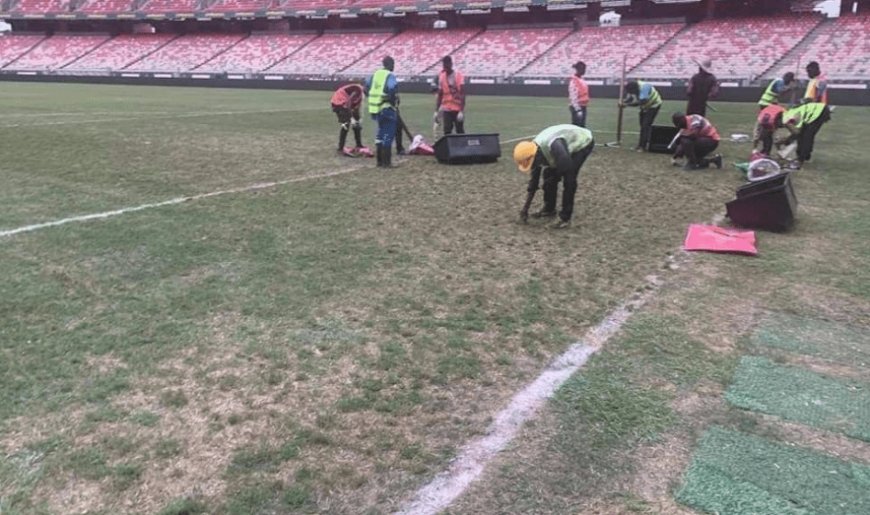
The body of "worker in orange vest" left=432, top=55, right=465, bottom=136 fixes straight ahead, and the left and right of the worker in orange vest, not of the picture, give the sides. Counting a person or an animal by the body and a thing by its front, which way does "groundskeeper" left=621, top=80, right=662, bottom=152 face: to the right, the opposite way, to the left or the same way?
to the right

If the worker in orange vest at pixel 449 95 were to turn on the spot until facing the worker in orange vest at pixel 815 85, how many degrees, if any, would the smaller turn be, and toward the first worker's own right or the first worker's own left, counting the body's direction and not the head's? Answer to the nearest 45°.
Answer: approximately 90° to the first worker's own left

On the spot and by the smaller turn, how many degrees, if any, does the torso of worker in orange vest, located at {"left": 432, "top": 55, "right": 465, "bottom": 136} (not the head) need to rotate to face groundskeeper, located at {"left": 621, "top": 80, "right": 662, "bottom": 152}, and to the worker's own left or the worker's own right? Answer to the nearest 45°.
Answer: approximately 90° to the worker's own left

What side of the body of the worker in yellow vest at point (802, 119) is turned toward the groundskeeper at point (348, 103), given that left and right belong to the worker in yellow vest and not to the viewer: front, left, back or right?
front

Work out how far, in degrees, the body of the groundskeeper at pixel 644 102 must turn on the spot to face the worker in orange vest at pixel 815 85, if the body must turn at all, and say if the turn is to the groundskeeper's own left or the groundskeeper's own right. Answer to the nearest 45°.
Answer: approximately 180°

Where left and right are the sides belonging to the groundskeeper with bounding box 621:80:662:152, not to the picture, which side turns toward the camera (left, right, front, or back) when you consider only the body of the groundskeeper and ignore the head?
left

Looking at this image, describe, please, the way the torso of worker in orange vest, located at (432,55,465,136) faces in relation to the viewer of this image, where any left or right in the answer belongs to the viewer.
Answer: facing the viewer

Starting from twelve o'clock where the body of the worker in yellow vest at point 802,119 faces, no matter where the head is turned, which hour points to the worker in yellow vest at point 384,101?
the worker in yellow vest at point 384,101 is roughly at 11 o'clock from the worker in yellow vest at point 802,119.

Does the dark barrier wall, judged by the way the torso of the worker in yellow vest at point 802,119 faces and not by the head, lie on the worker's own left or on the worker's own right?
on the worker's own right

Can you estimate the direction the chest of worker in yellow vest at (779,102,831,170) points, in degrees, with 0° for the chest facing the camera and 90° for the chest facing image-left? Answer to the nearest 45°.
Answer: approximately 90°

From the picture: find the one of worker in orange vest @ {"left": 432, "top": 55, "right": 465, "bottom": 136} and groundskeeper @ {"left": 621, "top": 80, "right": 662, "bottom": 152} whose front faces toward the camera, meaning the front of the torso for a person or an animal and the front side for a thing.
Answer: the worker in orange vest

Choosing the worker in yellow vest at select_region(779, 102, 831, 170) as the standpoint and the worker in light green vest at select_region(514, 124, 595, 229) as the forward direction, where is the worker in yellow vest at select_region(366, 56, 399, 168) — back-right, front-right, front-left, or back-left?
front-right
